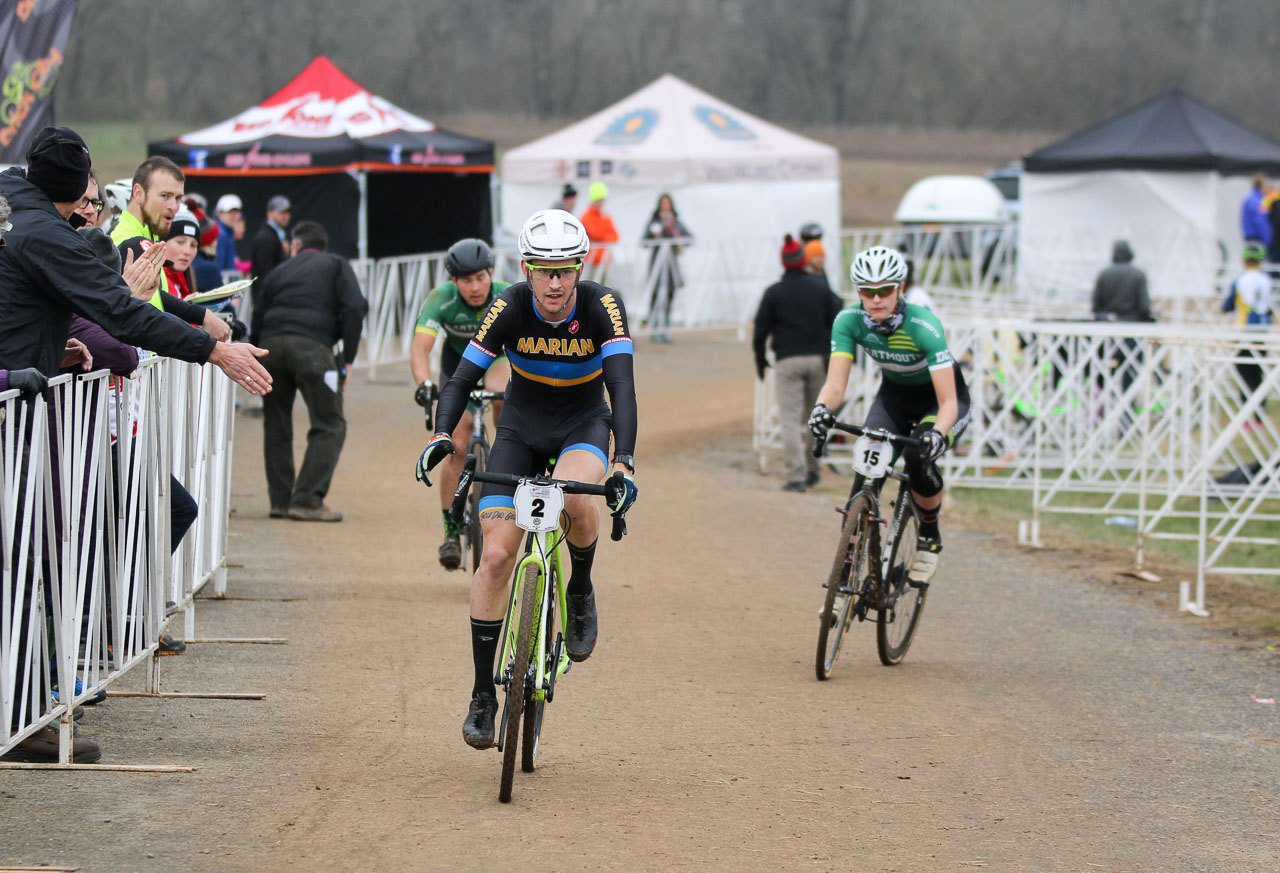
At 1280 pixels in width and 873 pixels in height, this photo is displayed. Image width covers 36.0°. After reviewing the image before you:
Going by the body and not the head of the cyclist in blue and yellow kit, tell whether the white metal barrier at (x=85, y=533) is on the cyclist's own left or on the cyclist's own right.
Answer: on the cyclist's own right

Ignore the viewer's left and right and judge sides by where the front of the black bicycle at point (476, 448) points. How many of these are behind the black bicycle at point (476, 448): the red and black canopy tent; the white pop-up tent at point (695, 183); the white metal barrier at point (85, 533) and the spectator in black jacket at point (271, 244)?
3

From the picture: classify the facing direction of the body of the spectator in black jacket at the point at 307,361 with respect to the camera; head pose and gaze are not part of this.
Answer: away from the camera

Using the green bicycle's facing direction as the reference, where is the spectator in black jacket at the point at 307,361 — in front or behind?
behind

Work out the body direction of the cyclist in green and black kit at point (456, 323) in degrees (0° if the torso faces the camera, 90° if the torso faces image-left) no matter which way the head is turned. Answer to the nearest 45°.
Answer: approximately 0°

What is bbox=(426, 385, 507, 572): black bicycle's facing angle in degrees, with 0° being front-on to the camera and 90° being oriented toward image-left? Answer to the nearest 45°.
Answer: approximately 0°

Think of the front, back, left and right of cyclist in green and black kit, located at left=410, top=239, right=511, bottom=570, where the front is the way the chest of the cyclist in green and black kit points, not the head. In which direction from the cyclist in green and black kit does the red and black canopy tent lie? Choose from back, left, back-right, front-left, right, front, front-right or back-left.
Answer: back

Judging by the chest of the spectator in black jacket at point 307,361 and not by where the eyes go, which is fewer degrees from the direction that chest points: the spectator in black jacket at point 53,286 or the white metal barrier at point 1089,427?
the white metal barrier
